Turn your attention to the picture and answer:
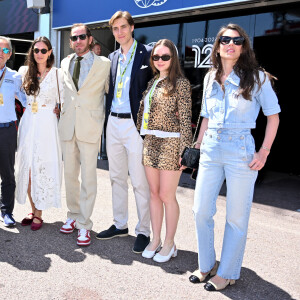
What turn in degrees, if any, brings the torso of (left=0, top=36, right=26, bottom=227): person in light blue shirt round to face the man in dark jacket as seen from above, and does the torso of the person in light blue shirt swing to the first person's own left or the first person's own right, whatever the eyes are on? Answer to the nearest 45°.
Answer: approximately 45° to the first person's own left

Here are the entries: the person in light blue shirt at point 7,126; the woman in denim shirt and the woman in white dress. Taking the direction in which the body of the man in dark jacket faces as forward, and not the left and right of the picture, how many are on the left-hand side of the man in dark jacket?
1

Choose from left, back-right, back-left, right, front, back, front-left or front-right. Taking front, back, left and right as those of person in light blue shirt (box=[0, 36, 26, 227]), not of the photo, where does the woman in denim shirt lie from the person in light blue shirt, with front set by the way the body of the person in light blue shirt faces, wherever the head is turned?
front-left

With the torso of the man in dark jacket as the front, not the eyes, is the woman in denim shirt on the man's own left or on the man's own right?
on the man's own left

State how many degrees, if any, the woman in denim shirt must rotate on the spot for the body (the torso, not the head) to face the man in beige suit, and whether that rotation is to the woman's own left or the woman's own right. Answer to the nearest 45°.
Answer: approximately 90° to the woman's own right

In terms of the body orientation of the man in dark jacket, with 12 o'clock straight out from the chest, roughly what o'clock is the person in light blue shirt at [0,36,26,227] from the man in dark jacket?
The person in light blue shirt is roughly at 2 o'clock from the man in dark jacket.

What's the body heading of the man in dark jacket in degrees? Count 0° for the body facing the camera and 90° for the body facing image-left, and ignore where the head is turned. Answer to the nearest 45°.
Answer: approximately 45°

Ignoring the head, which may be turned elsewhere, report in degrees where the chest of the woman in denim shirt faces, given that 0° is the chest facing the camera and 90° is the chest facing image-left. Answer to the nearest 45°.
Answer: approximately 45°
